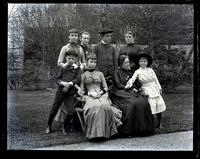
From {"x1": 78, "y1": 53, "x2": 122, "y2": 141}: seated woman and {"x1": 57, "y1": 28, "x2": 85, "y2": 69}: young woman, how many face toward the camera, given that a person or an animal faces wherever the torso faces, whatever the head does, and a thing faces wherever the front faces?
2

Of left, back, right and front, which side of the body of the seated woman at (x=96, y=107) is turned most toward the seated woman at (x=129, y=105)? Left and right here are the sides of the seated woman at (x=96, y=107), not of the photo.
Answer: left

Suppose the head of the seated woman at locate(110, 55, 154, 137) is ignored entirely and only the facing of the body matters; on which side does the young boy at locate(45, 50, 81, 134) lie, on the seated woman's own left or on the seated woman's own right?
on the seated woman's own right

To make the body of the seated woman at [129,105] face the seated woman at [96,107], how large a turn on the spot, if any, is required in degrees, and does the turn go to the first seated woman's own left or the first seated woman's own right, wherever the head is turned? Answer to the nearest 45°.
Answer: approximately 135° to the first seated woman's own right

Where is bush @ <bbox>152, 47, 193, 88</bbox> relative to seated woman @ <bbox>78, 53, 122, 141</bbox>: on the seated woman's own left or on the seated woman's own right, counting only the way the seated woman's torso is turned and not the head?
on the seated woman's own left

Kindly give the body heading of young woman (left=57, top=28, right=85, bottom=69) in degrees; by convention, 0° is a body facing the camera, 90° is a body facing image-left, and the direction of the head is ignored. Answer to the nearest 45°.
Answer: approximately 0°

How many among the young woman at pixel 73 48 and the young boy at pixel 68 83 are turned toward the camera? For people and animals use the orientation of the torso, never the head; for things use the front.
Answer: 2

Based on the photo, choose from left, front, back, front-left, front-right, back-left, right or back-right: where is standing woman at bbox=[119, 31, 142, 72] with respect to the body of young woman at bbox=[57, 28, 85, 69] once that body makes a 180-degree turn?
right
